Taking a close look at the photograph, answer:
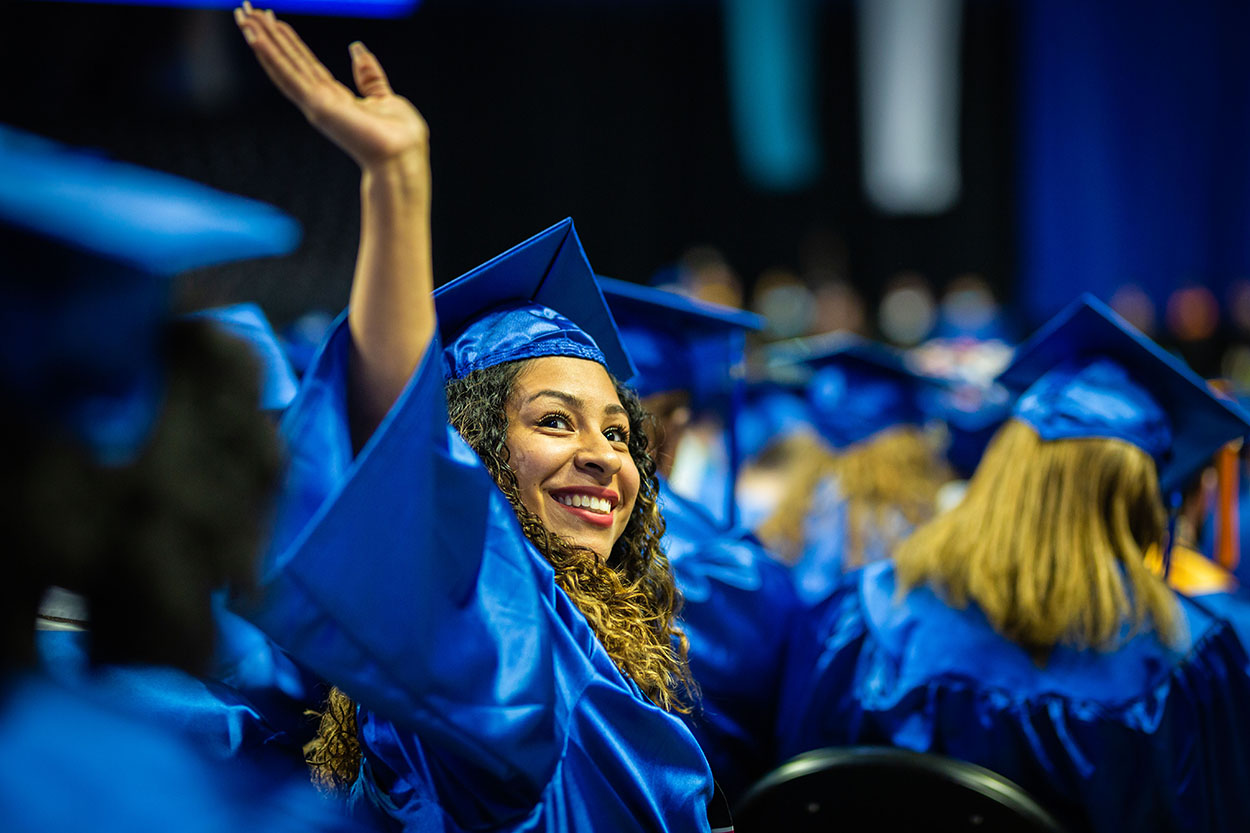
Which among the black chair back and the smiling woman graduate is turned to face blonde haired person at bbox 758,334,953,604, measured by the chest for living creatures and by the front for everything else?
the black chair back

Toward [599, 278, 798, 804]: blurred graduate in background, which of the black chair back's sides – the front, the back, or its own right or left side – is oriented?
front

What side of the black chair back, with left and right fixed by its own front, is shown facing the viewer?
back

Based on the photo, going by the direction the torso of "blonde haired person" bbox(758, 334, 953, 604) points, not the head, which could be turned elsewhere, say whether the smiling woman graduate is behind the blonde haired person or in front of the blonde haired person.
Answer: behind

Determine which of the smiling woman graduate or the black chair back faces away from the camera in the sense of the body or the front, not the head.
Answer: the black chair back

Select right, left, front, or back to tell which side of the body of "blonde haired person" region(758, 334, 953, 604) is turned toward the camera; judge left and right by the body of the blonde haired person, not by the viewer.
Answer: back

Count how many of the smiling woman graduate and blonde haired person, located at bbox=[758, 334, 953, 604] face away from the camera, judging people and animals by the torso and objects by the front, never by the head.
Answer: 1

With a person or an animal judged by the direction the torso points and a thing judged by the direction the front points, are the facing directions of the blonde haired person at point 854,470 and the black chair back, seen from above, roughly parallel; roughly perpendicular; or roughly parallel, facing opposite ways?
roughly parallel

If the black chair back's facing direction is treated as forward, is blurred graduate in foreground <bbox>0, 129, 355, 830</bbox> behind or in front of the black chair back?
behind

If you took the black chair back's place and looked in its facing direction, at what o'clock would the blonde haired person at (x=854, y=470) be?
The blonde haired person is roughly at 12 o'clock from the black chair back.

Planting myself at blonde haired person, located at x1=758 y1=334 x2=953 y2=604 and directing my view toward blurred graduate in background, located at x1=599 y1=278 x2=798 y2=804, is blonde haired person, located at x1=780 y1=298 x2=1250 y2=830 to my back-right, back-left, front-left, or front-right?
front-left
